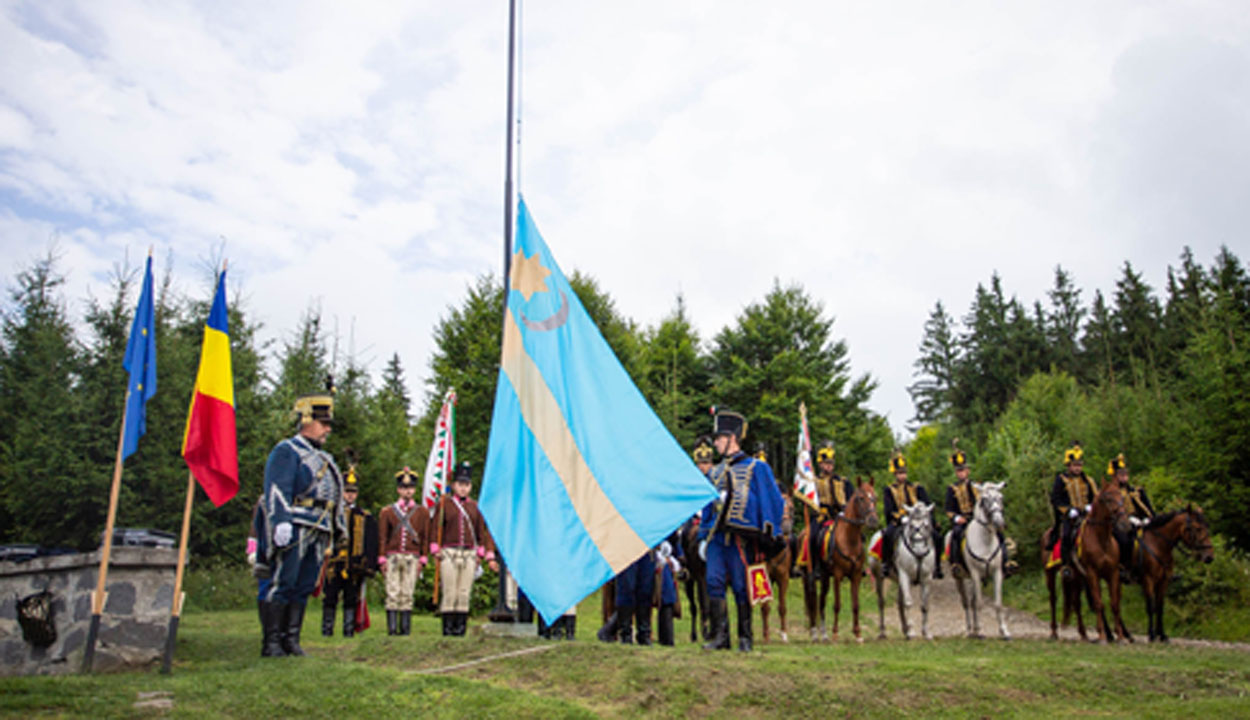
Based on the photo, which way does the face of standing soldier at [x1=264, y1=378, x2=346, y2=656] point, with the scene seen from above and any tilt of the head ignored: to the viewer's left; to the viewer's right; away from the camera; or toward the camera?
to the viewer's right

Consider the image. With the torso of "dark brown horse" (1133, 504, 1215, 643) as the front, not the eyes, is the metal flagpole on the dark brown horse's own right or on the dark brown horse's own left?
on the dark brown horse's own right

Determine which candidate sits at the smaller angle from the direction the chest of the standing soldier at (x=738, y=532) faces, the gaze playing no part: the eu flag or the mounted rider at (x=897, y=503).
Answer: the eu flag

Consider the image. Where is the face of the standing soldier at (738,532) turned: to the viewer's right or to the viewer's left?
to the viewer's left

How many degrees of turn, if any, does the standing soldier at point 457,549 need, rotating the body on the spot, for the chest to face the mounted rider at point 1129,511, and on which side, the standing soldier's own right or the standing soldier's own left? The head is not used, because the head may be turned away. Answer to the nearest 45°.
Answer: approximately 90° to the standing soldier's own left

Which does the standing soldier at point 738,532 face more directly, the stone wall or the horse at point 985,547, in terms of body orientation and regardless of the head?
the stone wall

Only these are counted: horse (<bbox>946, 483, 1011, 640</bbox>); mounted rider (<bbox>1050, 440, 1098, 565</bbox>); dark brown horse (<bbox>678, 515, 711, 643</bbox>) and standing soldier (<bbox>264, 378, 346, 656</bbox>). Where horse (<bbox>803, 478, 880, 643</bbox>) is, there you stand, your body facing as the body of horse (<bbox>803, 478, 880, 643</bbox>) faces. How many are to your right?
2

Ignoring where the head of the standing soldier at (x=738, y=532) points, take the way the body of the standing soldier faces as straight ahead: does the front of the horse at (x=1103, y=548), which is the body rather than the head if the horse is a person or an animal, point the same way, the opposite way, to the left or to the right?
to the left

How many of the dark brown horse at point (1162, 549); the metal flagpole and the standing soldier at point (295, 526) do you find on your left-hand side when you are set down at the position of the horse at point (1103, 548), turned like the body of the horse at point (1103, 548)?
1

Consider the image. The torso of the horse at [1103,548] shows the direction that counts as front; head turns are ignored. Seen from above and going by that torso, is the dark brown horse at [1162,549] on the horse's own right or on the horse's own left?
on the horse's own left
